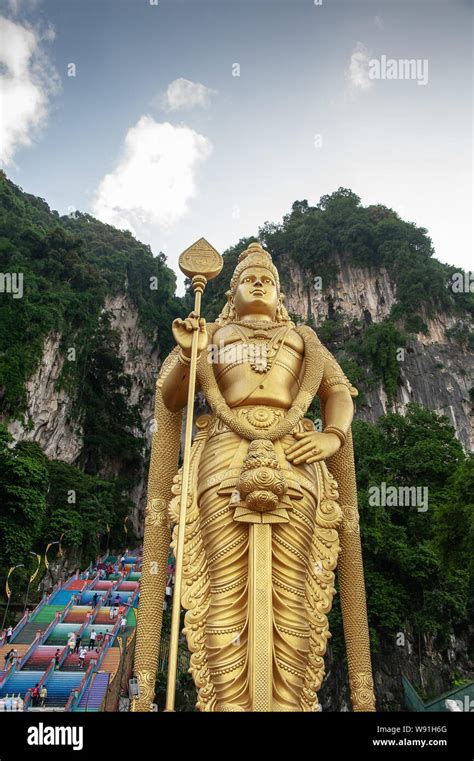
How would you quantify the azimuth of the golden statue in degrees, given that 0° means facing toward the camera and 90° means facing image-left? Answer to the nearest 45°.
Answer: approximately 0°

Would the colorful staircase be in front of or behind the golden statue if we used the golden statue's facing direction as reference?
behind
